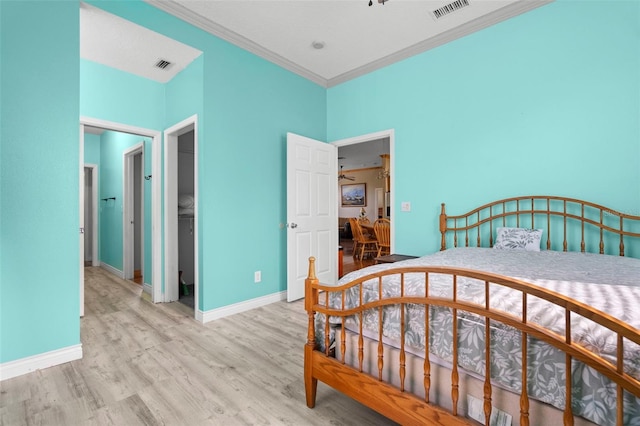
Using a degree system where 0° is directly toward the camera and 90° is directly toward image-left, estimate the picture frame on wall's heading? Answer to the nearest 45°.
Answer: approximately 45°

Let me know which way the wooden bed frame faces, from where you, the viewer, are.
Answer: facing the viewer and to the left of the viewer

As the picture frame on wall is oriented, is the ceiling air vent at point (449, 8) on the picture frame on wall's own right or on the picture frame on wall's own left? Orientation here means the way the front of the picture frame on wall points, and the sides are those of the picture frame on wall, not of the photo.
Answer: on the picture frame on wall's own left

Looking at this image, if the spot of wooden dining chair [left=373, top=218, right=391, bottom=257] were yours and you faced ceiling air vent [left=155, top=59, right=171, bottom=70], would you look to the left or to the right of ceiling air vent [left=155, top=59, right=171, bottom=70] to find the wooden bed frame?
left

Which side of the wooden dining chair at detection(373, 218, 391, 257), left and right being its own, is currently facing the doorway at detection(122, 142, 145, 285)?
back

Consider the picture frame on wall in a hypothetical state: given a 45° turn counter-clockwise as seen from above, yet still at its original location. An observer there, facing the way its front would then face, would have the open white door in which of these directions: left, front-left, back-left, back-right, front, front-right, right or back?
front

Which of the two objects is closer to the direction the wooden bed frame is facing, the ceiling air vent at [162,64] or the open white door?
the ceiling air vent

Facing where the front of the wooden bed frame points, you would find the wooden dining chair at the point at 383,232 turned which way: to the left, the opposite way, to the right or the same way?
the opposite way

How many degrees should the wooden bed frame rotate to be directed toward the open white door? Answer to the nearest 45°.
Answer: approximately 90° to its right

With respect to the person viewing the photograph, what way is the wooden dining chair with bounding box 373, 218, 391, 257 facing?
facing away from the viewer and to the right of the viewer

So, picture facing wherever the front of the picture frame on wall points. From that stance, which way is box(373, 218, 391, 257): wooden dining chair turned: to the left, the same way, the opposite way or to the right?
the opposite way

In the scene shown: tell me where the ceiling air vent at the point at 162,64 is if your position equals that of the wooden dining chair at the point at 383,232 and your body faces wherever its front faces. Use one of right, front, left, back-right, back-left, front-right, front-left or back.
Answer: back

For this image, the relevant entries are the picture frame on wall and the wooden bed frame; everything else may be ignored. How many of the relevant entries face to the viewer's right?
0

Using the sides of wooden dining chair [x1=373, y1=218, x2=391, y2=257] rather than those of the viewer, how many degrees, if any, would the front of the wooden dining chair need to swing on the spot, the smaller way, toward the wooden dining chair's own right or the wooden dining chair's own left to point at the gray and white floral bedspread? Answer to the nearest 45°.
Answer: approximately 135° to the wooden dining chair's own right
